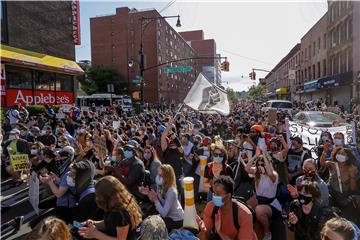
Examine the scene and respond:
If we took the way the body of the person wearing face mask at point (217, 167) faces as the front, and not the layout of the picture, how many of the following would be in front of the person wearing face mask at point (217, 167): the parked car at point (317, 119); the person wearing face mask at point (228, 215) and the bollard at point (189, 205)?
2

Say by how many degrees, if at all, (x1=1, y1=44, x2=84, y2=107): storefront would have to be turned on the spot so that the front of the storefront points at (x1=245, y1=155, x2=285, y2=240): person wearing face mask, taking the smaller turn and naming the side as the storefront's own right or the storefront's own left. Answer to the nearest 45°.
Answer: approximately 45° to the storefront's own right

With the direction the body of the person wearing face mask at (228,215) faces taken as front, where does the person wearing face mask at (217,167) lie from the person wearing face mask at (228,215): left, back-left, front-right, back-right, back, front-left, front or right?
back-right

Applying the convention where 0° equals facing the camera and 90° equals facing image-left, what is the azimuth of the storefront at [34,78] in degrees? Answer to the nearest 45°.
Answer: approximately 315°

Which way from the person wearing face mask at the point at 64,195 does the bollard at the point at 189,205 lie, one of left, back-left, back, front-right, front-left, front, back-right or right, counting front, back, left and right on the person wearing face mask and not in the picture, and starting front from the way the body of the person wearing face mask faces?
back-left

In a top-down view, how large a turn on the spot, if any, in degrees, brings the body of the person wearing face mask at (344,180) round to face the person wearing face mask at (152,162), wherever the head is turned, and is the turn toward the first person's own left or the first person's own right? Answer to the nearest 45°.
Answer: approximately 45° to the first person's own right

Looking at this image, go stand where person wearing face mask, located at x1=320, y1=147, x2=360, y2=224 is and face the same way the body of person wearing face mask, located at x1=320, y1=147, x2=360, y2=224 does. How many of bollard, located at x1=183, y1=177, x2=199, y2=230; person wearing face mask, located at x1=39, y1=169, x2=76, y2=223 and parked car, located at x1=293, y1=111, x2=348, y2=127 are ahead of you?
2

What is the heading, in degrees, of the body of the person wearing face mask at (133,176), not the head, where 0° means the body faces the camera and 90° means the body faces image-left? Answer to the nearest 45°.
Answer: approximately 45°

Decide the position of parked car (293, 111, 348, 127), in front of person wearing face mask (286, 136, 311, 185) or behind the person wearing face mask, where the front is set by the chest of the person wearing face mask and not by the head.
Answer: behind

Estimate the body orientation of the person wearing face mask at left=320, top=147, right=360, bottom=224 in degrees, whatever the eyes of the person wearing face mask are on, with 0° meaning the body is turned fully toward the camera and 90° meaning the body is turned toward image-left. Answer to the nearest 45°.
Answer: approximately 45°
